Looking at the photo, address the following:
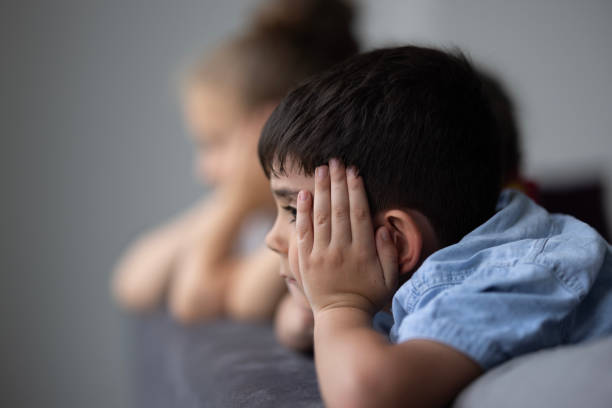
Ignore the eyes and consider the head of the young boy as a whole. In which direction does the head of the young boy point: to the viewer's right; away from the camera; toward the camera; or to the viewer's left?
to the viewer's left

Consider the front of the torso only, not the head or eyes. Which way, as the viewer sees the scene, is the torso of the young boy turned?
to the viewer's left
